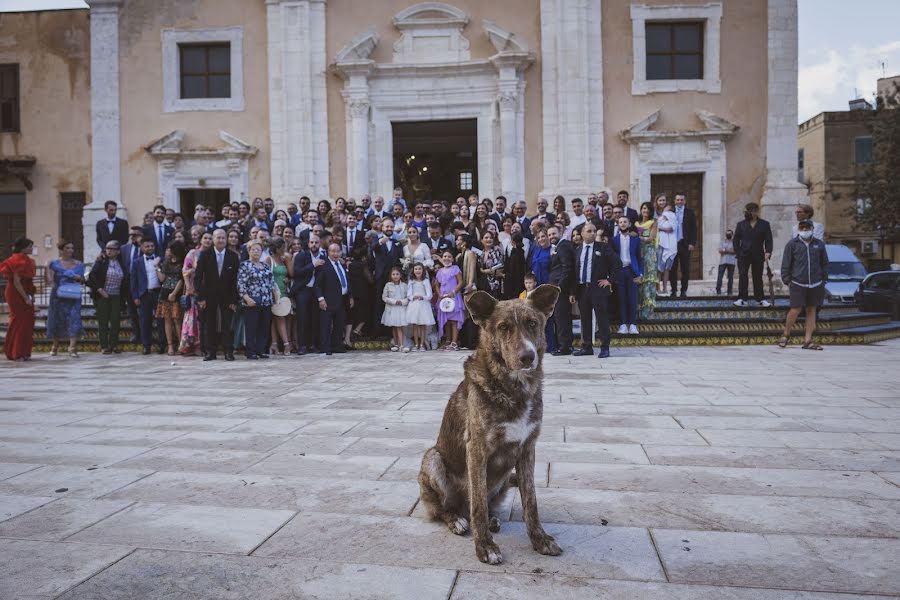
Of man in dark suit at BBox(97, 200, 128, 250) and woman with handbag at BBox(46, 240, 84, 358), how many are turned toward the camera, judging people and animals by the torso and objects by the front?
2

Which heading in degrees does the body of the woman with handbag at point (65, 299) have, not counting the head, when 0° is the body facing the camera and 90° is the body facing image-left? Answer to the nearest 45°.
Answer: approximately 0°

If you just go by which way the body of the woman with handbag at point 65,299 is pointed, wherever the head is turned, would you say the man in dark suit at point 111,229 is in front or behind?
behind

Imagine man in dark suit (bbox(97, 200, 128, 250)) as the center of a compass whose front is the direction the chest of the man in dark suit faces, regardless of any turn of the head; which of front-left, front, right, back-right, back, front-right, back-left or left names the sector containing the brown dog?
front

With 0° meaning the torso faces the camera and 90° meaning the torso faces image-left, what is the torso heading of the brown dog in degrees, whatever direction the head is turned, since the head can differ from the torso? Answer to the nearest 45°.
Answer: approximately 315°

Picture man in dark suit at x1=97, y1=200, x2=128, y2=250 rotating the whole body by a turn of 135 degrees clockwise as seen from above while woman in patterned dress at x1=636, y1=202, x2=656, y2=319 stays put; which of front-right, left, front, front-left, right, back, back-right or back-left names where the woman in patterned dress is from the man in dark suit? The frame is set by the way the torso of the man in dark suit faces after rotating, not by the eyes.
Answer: back

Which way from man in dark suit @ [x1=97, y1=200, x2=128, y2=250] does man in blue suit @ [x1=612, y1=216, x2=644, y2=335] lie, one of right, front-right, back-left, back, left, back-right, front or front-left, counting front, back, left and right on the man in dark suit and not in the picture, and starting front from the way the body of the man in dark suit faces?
front-left

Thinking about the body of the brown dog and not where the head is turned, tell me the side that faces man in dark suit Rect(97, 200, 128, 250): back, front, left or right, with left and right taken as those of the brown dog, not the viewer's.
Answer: back

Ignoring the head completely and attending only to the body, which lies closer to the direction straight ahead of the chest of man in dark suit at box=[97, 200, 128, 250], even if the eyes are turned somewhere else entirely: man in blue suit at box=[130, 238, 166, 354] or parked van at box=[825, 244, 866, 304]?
the man in blue suit

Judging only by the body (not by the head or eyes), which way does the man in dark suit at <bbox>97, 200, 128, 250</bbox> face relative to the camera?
toward the camera

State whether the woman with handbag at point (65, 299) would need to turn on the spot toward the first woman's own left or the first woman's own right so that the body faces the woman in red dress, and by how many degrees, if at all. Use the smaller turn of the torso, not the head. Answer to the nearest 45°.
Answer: approximately 45° to the first woman's own right
